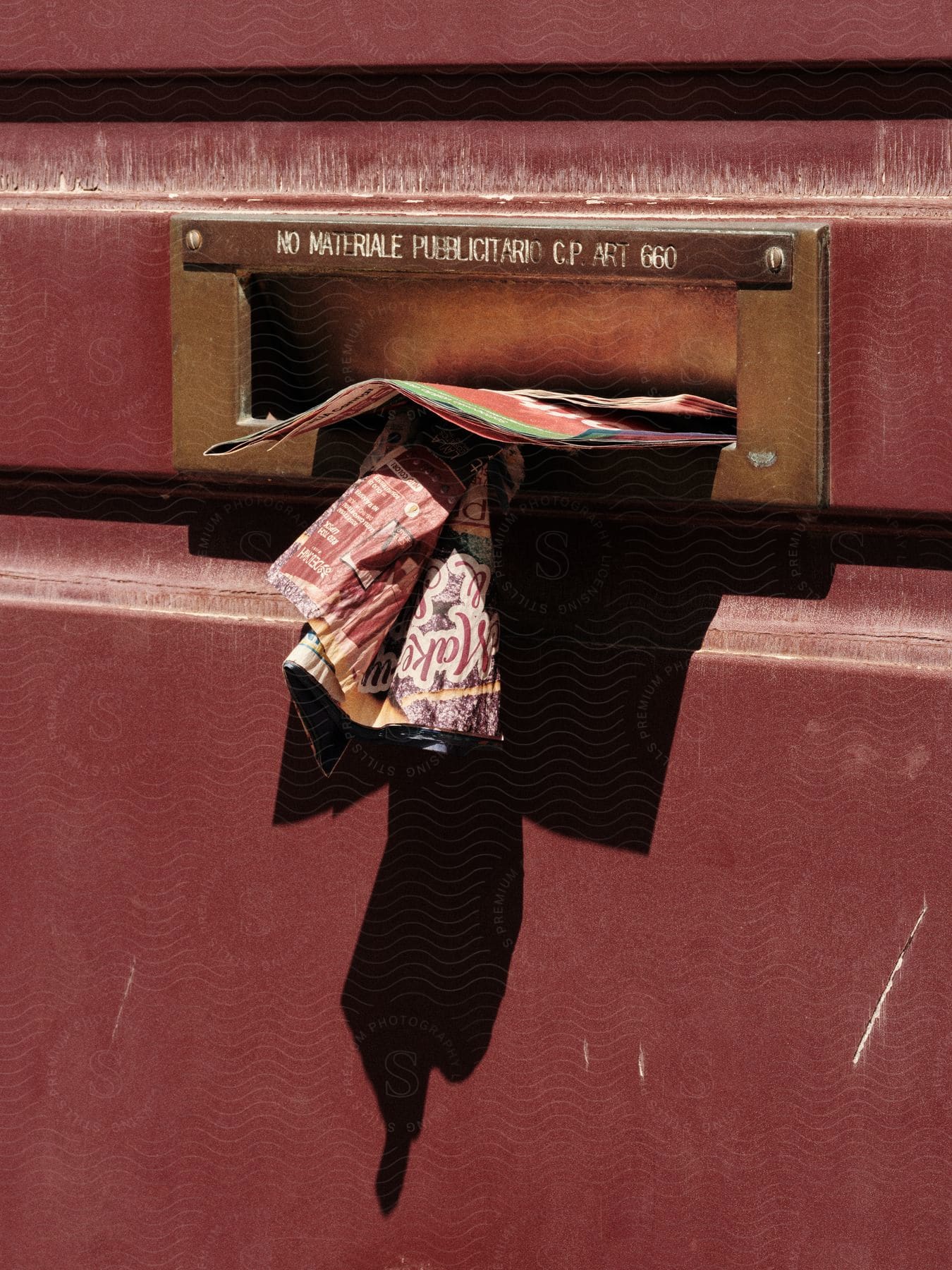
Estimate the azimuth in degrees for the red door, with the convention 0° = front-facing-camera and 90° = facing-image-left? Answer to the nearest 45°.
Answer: approximately 0°
